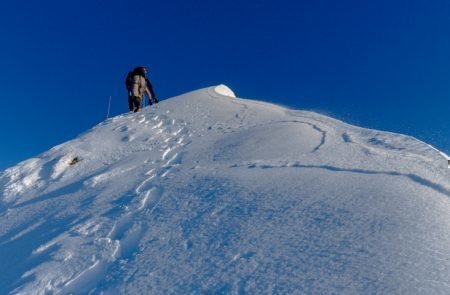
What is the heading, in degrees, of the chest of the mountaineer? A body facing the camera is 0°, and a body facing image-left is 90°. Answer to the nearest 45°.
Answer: approximately 225°
